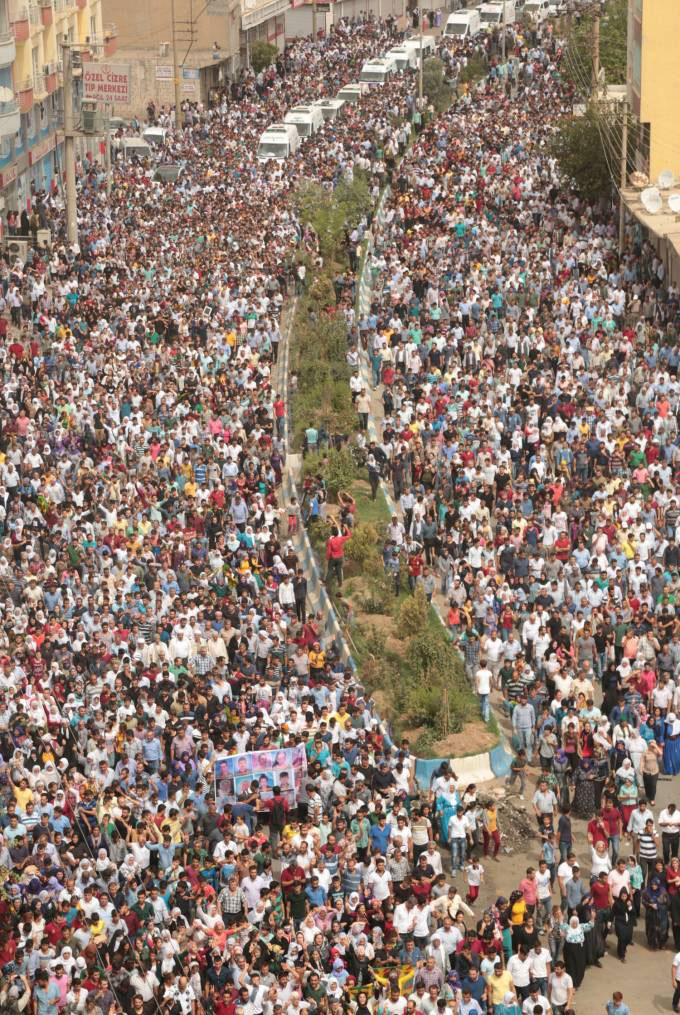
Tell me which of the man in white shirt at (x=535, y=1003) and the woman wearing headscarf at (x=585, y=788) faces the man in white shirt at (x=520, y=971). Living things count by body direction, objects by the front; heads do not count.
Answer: the woman wearing headscarf

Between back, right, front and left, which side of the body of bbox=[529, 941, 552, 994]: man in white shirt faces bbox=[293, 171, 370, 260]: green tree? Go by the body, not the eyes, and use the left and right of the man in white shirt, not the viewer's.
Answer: back

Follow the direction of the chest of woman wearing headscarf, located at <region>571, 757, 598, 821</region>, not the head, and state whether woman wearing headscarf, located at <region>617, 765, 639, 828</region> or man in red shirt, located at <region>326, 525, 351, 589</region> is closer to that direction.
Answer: the woman wearing headscarf

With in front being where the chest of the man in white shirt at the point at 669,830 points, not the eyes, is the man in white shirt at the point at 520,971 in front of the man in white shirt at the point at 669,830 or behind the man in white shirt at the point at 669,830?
in front

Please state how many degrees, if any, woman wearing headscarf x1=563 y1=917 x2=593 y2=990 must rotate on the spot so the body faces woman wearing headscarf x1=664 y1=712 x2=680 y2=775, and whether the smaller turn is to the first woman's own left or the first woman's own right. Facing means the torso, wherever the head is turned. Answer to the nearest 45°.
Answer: approximately 180°

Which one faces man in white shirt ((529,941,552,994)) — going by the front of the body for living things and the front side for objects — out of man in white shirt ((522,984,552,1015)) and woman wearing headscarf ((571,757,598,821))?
the woman wearing headscarf

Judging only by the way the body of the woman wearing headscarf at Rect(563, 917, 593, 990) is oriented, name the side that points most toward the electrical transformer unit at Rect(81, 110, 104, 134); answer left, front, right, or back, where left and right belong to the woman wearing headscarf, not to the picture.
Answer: back

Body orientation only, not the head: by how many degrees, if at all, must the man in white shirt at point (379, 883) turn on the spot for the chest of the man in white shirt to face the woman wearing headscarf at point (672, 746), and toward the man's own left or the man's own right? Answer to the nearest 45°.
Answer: approximately 135° to the man's own left

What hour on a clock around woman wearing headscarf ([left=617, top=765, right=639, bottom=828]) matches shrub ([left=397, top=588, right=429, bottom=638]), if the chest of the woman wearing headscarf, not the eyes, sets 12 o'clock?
The shrub is roughly at 5 o'clock from the woman wearing headscarf.

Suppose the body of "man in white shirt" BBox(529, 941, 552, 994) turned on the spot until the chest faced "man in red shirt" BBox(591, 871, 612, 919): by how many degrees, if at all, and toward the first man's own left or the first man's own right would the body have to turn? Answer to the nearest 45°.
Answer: approximately 180°

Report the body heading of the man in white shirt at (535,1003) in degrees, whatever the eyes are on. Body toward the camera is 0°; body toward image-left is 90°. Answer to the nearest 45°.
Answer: approximately 0°

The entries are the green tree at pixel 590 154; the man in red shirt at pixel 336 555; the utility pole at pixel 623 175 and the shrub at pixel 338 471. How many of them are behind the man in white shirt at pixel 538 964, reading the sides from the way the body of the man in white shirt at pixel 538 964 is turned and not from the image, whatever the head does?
4

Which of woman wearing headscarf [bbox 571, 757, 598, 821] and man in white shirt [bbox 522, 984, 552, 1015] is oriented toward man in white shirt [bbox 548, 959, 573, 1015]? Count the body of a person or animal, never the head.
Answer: the woman wearing headscarf

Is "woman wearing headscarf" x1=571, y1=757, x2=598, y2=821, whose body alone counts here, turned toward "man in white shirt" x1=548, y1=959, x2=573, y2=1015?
yes

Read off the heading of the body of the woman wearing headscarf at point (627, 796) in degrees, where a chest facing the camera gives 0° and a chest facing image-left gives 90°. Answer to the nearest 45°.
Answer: approximately 0°

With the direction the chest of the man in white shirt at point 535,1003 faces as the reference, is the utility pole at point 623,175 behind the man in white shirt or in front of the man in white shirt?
behind
